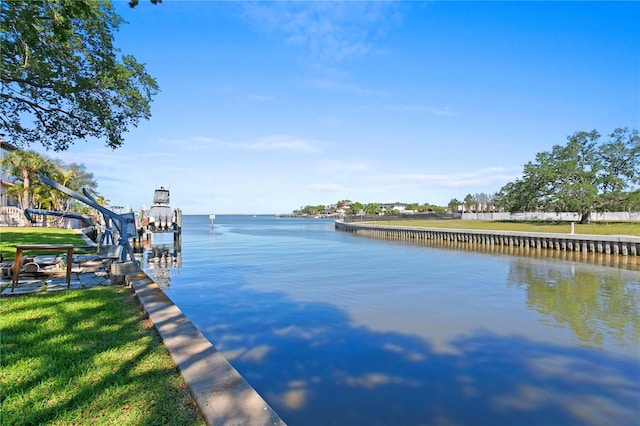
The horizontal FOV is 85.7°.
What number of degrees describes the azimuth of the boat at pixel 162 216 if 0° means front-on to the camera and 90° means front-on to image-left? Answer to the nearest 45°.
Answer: approximately 180°

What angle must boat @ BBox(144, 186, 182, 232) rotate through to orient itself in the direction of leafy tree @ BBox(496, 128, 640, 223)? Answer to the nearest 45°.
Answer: approximately 90° to its right

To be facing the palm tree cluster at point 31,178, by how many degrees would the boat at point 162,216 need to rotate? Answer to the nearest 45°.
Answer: approximately 90° to its left

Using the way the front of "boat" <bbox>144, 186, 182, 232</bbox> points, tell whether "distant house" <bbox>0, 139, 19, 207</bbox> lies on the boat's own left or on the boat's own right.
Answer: on the boat's own left

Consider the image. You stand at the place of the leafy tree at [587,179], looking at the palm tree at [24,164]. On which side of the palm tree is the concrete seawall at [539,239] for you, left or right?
left

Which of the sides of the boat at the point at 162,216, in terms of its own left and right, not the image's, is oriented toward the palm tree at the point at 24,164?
left

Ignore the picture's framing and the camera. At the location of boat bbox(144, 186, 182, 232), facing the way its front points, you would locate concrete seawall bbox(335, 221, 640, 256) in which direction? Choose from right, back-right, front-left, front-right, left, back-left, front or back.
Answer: back-right

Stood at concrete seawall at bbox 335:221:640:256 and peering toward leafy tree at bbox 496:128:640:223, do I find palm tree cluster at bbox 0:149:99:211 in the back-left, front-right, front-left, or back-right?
back-left
